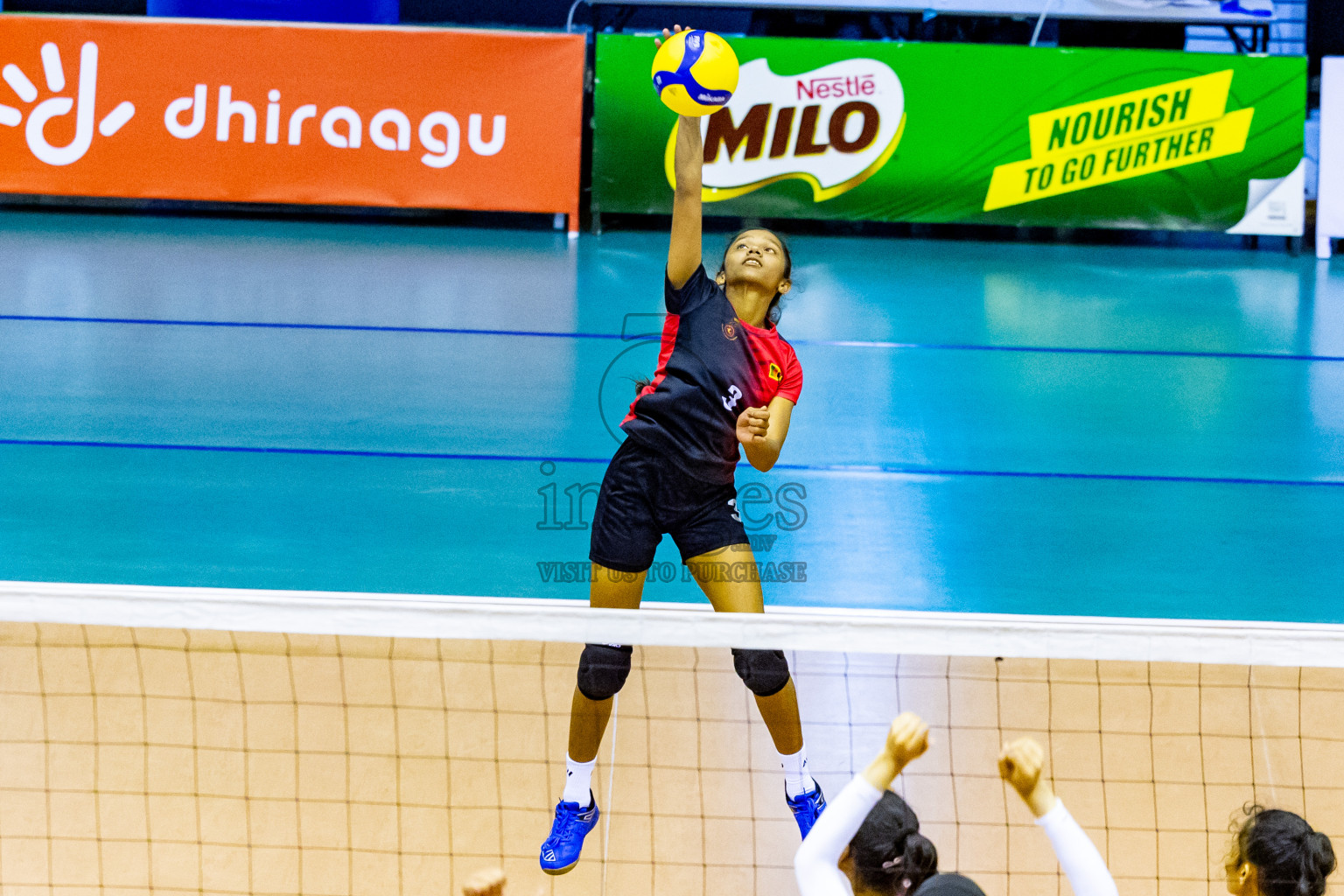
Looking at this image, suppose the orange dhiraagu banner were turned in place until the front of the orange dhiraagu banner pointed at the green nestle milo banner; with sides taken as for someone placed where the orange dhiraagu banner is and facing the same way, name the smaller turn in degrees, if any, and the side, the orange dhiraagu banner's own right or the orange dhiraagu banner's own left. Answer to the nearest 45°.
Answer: approximately 90° to the orange dhiraagu banner's own left

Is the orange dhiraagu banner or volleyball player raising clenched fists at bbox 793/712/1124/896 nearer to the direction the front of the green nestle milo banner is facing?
the volleyball player raising clenched fists

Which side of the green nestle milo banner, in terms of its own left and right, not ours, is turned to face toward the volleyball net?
front

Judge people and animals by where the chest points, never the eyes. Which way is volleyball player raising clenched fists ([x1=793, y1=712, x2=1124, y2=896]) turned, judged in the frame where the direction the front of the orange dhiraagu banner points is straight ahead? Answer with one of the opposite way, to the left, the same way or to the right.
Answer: the opposite way

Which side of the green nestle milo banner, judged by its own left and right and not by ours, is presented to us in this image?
front

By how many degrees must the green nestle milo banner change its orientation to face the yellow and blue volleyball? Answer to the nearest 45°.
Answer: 0° — it already faces it

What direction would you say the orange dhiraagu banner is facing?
toward the camera

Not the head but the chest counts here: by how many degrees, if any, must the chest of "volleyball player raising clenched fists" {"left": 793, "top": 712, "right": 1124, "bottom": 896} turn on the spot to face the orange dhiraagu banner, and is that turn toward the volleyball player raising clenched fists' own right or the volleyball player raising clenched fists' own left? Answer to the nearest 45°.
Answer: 0° — they already face it

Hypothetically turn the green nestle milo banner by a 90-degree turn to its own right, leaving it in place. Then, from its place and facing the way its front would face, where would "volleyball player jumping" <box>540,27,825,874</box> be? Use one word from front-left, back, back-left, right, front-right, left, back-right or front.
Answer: left

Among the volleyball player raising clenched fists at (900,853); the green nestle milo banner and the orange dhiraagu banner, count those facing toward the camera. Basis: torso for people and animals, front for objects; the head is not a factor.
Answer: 2

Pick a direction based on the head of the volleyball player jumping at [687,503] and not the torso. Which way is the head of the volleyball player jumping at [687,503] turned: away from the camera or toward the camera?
toward the camera

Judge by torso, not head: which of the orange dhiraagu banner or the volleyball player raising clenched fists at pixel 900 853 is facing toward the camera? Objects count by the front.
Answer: the orange dhiraagu banner

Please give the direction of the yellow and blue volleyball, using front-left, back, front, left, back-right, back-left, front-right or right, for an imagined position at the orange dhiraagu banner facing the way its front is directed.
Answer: front

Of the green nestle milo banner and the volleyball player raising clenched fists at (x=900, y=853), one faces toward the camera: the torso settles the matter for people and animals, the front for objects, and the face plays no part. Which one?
the green nestle milo banner

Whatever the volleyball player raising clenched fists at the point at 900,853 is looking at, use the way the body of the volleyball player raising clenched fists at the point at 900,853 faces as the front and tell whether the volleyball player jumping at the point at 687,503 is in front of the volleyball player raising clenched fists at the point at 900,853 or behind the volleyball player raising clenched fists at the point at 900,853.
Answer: in front

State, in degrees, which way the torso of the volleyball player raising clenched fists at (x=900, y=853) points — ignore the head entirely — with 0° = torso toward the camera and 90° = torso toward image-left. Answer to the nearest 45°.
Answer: approximately 135°

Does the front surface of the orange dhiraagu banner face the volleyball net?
yes

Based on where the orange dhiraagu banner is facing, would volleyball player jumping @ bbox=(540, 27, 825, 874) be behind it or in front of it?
in front
